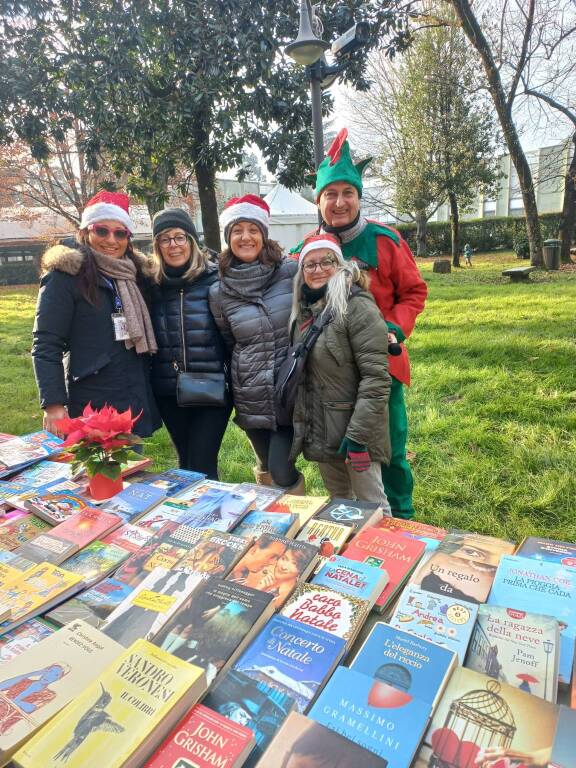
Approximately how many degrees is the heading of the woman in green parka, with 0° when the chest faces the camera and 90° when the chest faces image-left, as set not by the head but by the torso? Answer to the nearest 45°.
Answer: approximately 45°

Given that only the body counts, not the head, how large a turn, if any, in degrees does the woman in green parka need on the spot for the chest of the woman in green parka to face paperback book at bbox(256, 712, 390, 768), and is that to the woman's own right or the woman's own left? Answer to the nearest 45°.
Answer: approximately 45° to the woman's own left

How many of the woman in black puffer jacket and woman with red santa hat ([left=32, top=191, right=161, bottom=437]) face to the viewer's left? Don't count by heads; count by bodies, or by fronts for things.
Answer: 0

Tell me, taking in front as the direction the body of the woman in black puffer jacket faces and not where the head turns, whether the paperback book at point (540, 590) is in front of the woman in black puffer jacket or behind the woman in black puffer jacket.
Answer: in front

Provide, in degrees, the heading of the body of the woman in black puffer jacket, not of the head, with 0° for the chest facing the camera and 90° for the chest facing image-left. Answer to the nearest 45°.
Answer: approximately 0°

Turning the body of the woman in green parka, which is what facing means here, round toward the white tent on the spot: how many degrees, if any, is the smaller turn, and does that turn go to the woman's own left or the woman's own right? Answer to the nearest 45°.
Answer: approximately 135° to the woman's own right

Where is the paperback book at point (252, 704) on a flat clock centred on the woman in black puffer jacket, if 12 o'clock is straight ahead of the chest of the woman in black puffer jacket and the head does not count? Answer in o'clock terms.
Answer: The paperback book is roughly at 12 o'clock from the woman in black puffer jacket.

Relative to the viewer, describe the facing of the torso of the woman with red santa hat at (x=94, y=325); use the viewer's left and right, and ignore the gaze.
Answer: facing the viewer and to the right of the viewer

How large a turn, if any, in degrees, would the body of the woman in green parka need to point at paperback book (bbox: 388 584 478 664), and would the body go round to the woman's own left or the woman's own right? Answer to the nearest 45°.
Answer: approximately 45° to the woman's own left

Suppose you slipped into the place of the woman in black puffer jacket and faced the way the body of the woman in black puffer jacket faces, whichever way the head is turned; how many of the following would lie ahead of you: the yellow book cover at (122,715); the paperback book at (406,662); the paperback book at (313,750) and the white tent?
3
